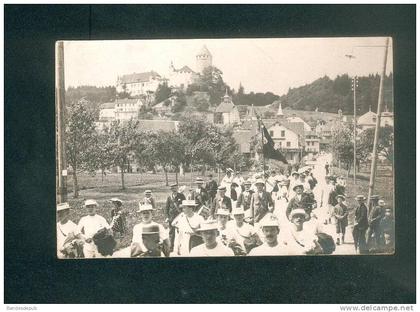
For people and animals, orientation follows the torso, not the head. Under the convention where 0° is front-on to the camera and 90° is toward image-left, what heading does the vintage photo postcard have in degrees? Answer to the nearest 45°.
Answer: approximately 0°
